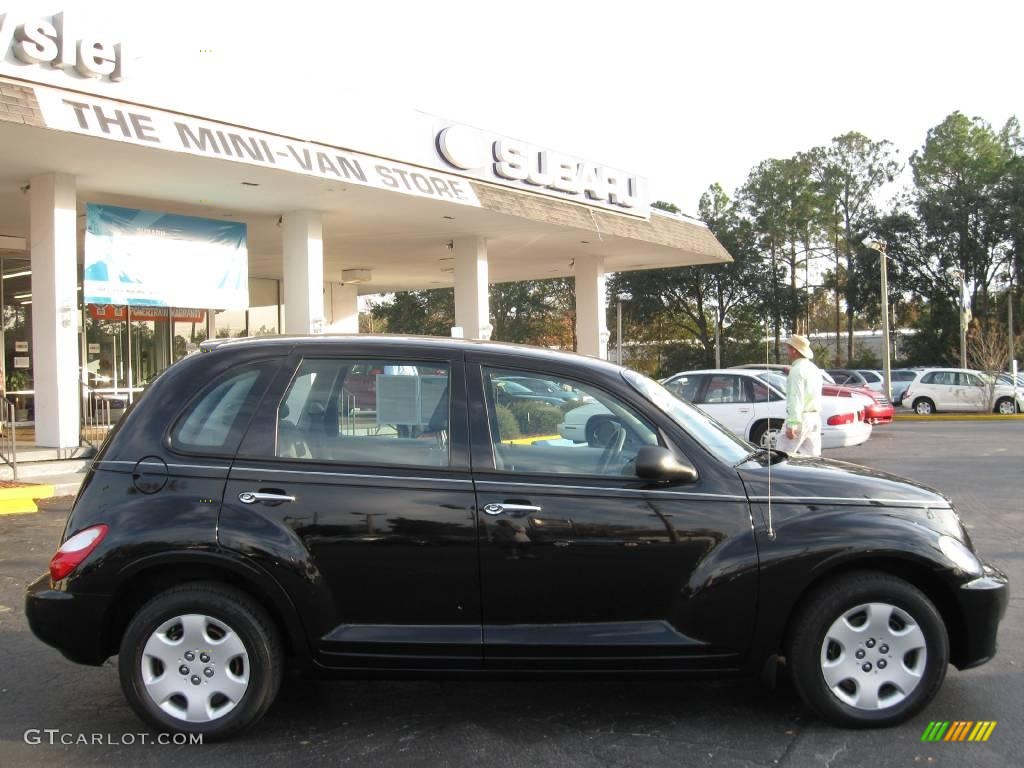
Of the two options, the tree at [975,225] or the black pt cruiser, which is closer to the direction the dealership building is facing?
the black pt cruiser

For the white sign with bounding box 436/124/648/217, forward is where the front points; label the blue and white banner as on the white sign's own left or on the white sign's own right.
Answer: on the white sign's own right

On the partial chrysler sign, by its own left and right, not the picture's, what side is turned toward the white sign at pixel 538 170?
left

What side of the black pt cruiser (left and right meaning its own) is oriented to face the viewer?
right

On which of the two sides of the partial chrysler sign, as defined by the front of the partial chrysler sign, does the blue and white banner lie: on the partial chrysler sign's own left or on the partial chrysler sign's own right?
on the partial chrysler sign's own left

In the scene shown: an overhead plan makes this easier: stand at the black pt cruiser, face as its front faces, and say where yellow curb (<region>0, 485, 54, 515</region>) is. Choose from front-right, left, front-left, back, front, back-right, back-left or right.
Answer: back-left

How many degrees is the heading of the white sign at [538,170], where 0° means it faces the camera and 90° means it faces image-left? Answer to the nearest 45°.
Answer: approximately 315°
